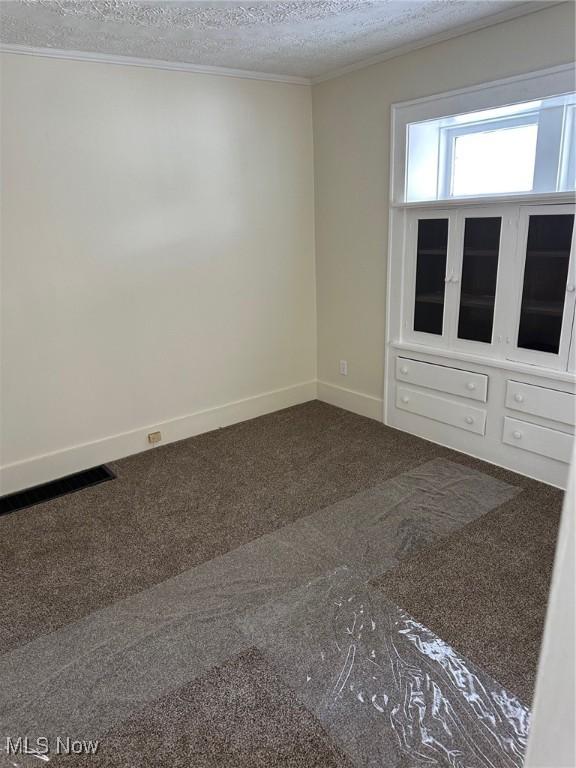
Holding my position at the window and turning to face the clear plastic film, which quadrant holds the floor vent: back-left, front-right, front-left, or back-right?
front-right

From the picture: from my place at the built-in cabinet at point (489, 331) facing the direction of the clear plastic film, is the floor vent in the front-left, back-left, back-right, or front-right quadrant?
front-right

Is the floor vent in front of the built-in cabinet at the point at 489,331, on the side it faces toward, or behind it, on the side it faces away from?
in front

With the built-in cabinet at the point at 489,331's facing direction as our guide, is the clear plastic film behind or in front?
in front

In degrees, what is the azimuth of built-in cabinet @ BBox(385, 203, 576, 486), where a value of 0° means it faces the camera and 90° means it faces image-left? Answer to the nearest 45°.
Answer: approximately 45°
